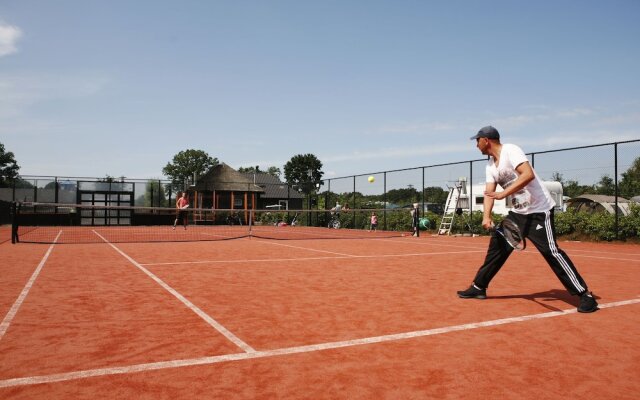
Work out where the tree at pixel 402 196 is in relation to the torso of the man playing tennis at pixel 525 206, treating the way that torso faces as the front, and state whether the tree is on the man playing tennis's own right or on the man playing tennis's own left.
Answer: on the man playing tennis's own right

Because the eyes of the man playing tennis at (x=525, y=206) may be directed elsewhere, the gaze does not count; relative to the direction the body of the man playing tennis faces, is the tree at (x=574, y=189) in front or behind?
behind

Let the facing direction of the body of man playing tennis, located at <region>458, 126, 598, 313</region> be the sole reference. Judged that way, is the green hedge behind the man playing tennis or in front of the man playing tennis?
behind

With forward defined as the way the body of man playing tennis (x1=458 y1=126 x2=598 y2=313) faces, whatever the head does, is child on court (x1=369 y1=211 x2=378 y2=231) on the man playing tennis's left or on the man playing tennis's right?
on the man playing tennis's right

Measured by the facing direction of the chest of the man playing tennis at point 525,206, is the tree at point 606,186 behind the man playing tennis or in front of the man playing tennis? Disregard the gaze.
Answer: behind

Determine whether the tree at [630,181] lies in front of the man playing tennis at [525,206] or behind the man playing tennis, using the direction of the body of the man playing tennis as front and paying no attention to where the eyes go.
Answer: behind

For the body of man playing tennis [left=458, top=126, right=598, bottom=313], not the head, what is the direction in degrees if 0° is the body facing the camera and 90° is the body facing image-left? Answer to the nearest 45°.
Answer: approximately 45°

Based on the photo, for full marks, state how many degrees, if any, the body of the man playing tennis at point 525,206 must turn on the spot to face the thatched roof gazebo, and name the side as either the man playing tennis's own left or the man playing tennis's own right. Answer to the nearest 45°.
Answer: approximately 90° to the man playing tennis's own right

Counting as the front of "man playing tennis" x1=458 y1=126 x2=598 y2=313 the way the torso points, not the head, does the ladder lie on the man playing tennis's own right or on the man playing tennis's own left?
on the man playing tennis's own right
